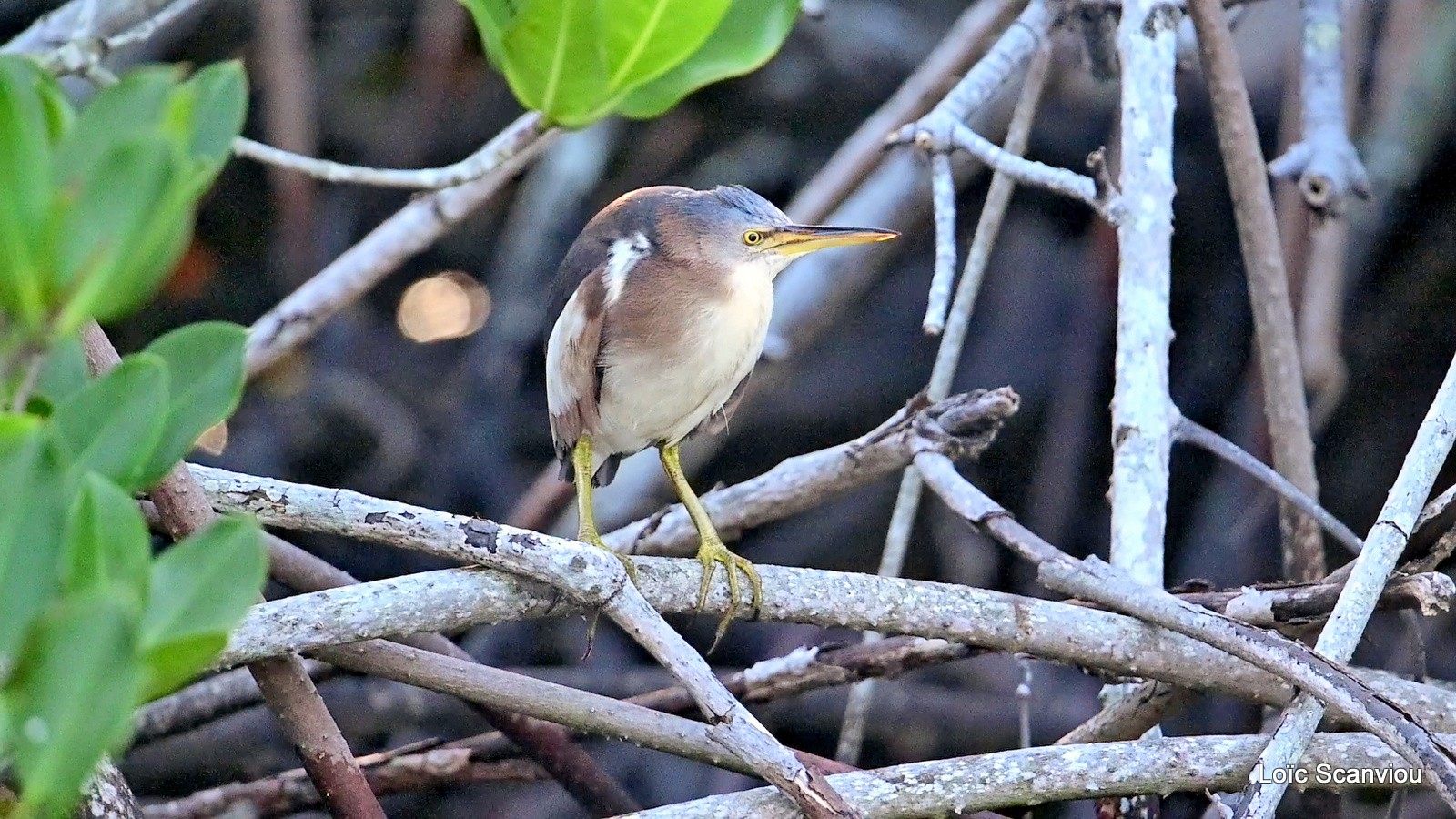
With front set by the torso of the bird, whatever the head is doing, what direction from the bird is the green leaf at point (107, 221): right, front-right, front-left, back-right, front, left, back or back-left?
front-right

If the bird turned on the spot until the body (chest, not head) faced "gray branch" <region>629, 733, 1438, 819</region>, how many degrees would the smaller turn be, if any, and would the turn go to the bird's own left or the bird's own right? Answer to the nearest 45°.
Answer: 0° — it already faces it

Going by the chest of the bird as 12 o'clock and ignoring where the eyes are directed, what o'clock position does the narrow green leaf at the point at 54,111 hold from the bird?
The narrow green leaf is roughly at 2 o'clock from the bird.

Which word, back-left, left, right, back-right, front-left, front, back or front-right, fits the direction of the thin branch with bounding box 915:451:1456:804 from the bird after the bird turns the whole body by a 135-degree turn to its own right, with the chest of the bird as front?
back-left

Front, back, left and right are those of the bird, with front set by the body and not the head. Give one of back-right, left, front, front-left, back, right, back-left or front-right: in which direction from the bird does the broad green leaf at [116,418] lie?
front-right

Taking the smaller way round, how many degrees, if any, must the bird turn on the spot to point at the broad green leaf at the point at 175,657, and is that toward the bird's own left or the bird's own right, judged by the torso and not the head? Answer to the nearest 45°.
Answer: approximately 45° to the bird's own right
